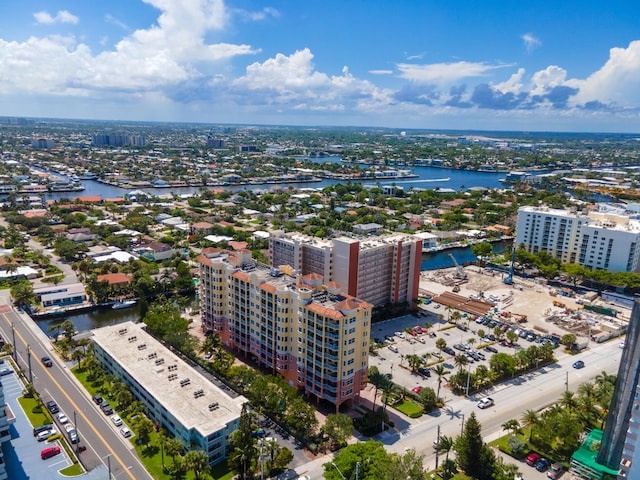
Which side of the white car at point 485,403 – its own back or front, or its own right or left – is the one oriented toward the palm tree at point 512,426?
left

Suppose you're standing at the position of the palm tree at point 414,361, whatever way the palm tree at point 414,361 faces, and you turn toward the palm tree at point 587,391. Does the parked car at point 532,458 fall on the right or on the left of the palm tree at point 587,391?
right

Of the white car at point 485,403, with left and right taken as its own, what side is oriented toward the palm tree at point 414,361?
right

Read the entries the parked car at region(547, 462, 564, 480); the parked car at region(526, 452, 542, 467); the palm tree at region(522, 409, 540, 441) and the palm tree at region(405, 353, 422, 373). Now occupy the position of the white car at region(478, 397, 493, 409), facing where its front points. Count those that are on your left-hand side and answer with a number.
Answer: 3

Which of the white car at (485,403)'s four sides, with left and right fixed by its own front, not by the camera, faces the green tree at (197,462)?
front

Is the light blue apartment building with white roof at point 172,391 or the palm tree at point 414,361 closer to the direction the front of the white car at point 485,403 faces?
the light blue apartment building with white roof

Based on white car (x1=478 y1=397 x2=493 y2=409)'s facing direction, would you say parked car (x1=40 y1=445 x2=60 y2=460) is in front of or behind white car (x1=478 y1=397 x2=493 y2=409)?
in front

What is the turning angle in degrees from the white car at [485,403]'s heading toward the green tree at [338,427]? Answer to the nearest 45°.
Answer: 0° — it already faces it

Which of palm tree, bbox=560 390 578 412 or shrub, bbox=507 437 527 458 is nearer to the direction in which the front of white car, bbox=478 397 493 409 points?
the shrub

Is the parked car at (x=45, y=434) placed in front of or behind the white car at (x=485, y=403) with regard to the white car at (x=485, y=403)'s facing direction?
in front

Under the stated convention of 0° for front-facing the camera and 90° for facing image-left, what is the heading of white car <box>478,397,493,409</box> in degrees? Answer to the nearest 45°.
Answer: approximately 45°

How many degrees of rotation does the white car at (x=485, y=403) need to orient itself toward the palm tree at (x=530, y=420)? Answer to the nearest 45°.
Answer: approximately 90° to its left

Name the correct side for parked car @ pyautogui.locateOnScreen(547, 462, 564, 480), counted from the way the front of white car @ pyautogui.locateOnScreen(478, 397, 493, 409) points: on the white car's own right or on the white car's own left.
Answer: on the white car's own left

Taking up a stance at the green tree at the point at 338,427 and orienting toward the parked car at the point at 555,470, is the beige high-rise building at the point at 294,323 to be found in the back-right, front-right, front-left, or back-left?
back-left
